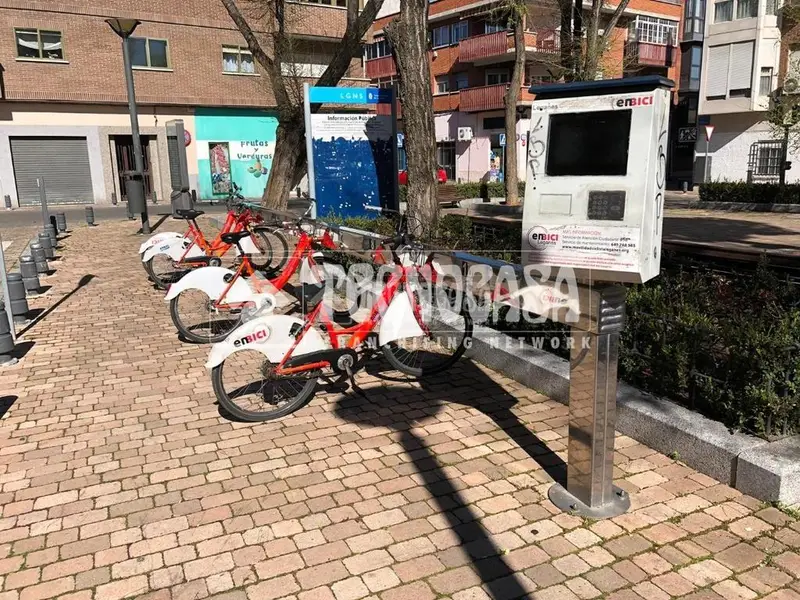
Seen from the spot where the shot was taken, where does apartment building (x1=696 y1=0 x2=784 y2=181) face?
facing the viewer

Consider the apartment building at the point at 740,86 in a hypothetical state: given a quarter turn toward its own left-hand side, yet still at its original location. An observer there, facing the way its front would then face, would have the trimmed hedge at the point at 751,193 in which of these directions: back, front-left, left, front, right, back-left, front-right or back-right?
right

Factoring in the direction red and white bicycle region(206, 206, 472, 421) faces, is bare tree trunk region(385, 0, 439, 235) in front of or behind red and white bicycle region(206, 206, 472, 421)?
in front

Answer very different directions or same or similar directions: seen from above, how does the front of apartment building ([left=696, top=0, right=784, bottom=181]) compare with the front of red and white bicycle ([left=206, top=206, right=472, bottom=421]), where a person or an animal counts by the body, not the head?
very different directions

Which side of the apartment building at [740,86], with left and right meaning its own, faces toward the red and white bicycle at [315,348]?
front

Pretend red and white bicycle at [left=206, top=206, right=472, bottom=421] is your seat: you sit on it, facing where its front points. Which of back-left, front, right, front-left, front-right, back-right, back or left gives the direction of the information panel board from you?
front-left

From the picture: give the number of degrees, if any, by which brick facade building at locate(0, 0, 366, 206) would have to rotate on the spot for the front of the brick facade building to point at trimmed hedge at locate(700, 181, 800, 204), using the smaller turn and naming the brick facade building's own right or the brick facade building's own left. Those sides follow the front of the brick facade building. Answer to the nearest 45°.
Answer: approximately 45° to the brick facade building's own left

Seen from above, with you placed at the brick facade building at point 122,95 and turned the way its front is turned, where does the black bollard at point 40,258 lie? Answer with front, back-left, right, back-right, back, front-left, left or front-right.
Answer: front

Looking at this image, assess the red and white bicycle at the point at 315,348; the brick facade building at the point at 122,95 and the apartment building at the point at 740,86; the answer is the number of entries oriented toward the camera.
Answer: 2

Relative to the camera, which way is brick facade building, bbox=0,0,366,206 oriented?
toward the camera

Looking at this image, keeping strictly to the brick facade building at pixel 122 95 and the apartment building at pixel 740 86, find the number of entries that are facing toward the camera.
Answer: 2

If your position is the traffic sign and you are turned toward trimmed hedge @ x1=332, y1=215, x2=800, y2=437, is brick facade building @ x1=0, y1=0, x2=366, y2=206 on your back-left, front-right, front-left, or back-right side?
front-right

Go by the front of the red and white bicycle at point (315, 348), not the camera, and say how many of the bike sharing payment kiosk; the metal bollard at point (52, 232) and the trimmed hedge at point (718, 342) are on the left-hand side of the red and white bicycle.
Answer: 1
